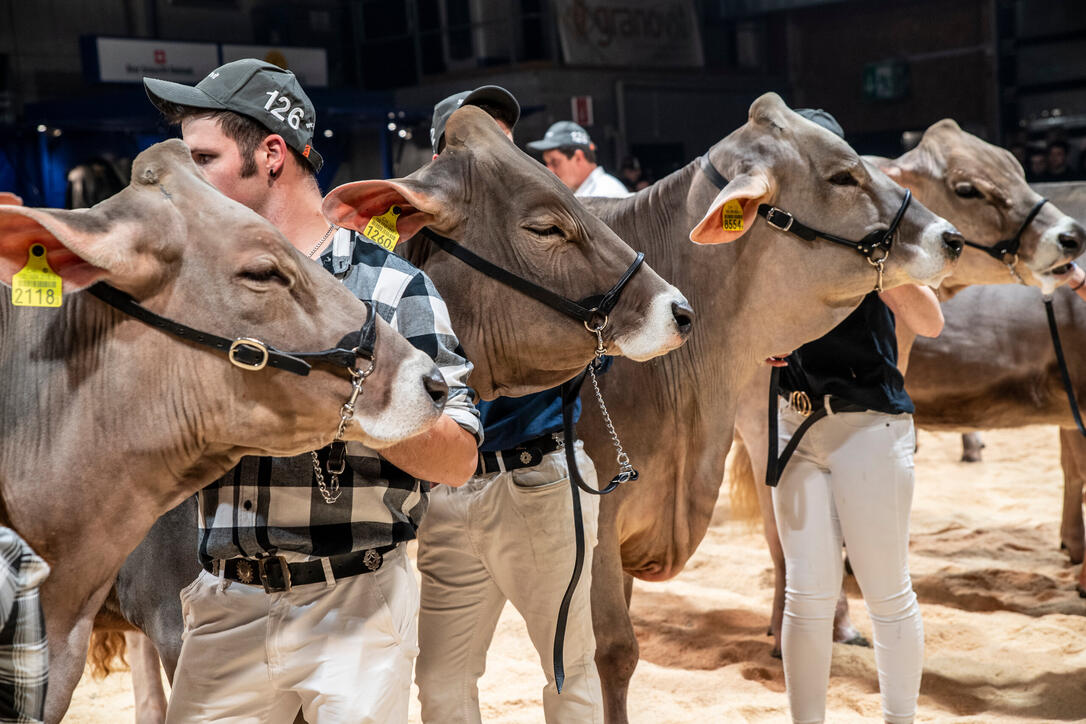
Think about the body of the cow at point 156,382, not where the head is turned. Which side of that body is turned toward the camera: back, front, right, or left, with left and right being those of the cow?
right

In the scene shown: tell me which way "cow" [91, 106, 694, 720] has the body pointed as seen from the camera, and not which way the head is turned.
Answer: to the viewer's right

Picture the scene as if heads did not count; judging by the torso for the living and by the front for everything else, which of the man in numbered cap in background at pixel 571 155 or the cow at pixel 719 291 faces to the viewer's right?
the cow

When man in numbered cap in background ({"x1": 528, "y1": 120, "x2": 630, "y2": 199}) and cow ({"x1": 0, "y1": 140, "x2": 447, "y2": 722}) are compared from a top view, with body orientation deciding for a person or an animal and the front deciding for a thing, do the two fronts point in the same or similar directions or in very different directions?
very different directions

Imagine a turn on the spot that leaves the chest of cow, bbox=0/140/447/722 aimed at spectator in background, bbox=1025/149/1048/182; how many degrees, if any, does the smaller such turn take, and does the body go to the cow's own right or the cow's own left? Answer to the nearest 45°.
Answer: approximately 45° to the cow's own left

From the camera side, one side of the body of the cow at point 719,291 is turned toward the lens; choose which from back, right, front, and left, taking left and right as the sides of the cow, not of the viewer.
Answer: right
